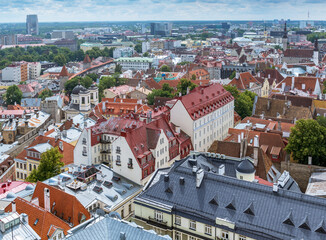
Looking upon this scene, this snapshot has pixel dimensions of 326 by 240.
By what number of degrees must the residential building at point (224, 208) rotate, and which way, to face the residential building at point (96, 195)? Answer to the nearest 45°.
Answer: approximately 90° to its right

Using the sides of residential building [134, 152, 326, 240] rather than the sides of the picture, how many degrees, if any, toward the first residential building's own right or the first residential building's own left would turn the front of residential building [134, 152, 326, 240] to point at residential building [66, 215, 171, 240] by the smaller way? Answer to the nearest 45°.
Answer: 0° — it already faces it

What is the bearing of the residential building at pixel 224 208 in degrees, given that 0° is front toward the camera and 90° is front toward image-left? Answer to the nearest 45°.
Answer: approximately 45°

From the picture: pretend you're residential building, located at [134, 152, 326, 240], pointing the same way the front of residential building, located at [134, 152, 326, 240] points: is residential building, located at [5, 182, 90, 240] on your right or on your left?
on your right
